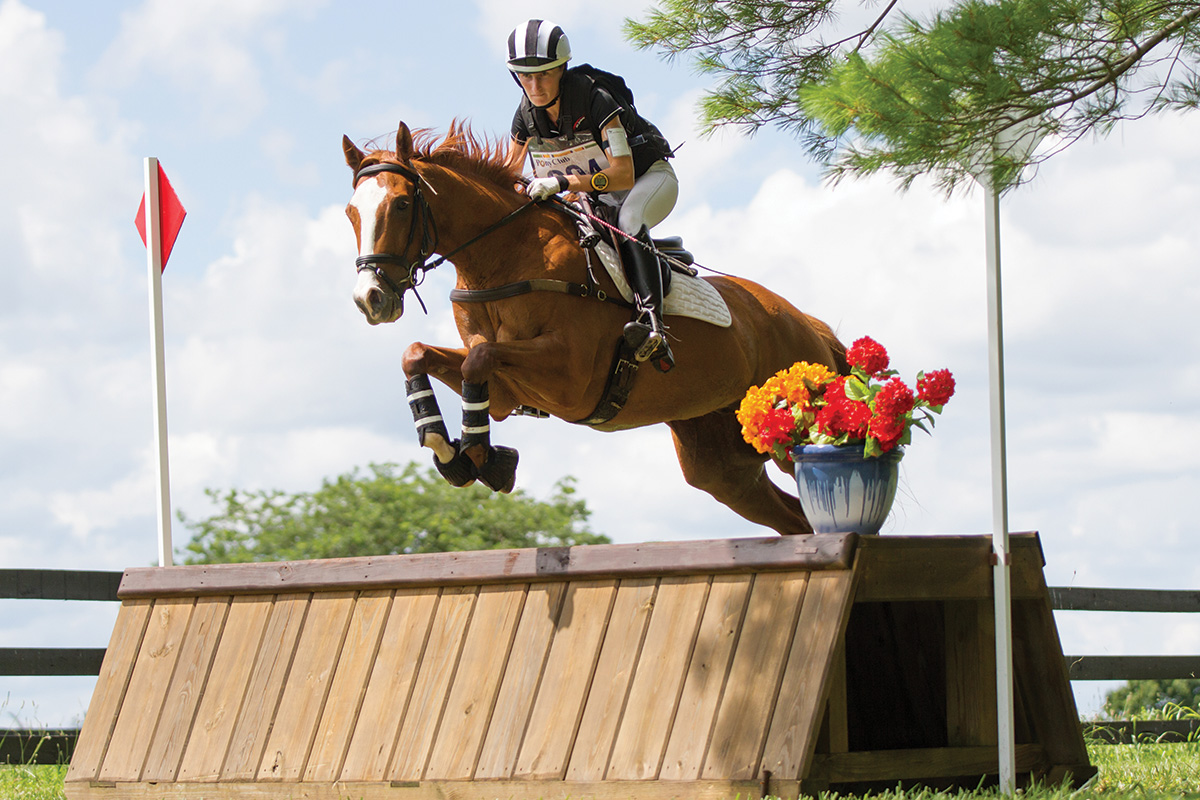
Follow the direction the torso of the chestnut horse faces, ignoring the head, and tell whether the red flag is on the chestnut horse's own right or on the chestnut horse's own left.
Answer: on the chestnut horse's own right

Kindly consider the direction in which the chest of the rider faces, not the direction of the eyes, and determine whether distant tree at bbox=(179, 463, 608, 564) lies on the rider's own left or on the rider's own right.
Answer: on the rider's own right

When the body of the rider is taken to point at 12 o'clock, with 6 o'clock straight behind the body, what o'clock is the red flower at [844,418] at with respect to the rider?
The red flower is roughly at 9 o'clock from the rider.

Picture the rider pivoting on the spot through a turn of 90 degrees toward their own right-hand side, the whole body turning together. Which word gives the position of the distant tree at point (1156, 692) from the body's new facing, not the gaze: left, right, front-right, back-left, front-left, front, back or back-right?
right

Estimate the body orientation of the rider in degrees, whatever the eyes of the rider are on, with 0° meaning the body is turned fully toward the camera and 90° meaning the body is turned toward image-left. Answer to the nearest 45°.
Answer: approximately 45°

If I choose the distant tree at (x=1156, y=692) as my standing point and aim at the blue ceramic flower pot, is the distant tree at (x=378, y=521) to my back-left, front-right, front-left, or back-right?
front-right

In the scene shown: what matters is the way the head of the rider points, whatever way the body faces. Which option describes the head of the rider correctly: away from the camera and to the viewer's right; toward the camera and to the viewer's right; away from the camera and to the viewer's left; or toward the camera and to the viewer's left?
toward the camera and to the viewer's left

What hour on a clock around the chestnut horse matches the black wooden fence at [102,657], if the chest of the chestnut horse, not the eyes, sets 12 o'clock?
The black wooden fence is roughly at 3 o'clock from the chestnut horse.

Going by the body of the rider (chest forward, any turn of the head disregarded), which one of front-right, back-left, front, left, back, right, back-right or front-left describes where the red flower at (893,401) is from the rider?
left

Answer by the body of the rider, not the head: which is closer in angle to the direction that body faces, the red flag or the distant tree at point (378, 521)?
the red flag

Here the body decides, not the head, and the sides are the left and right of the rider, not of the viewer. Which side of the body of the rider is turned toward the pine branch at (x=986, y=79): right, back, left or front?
left

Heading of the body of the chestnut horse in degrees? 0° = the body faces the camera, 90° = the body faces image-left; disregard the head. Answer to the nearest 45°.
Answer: approximately 45°

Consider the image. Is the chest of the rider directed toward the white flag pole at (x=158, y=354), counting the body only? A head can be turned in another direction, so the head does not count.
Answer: no
